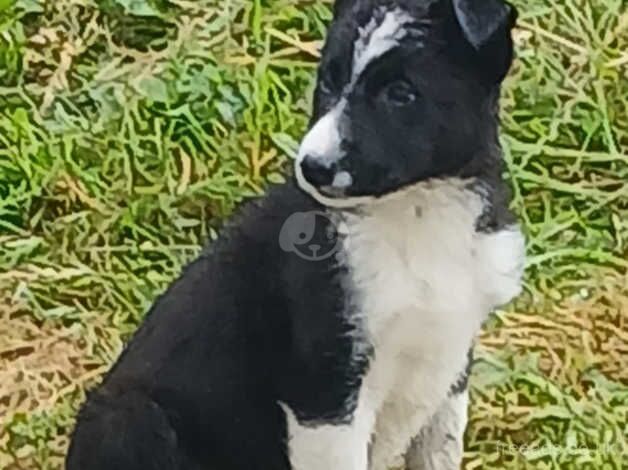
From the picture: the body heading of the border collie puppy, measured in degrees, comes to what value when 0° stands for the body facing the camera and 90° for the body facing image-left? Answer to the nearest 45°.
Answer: approximately 315°
